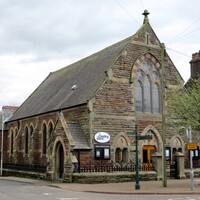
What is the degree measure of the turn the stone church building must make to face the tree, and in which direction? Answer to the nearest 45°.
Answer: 0° — it already faces it
